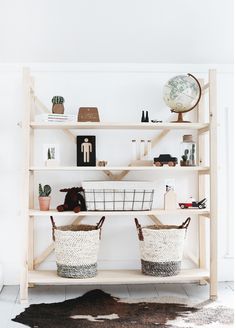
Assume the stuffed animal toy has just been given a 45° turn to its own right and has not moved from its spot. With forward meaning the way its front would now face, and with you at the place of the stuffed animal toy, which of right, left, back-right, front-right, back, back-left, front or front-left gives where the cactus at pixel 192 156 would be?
back

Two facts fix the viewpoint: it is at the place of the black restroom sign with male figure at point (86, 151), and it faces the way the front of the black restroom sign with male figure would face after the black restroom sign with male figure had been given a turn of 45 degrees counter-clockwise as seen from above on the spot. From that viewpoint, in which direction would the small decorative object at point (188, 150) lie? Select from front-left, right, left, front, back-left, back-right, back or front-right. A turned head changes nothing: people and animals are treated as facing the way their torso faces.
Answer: front-left

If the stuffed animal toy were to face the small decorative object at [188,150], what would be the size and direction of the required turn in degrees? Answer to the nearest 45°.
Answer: approximately 135° to its left

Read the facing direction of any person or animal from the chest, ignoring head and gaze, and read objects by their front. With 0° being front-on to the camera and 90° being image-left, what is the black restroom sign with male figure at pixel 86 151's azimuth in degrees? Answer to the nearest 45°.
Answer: approximately 0°

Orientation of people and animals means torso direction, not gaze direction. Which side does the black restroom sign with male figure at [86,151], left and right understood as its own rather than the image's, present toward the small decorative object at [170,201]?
left
